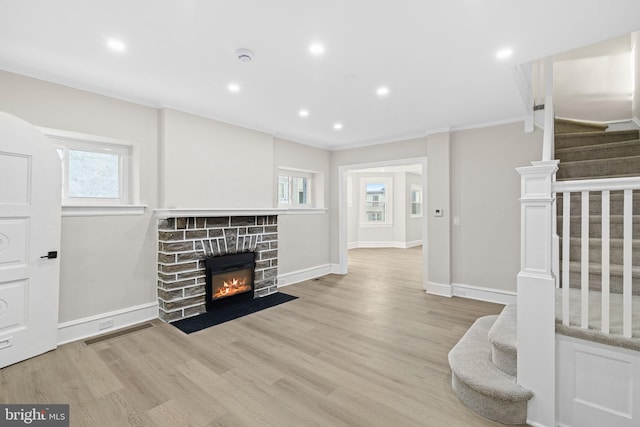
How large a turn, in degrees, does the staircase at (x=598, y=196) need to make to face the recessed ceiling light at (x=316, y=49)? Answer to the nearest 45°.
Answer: approximately 45° to its right

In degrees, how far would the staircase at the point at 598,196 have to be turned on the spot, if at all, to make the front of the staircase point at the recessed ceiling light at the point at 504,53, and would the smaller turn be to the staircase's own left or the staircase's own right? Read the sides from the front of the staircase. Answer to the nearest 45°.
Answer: approximately 45° to the staircase's own right

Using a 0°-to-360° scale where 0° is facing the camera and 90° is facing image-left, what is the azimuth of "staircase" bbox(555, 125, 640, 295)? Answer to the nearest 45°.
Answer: approximately 0°

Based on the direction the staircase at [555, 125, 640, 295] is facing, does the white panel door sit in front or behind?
in front

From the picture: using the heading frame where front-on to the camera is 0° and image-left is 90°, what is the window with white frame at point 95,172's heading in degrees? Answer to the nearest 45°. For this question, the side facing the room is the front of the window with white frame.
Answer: approximately 315°

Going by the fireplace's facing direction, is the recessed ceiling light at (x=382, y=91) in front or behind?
in front
